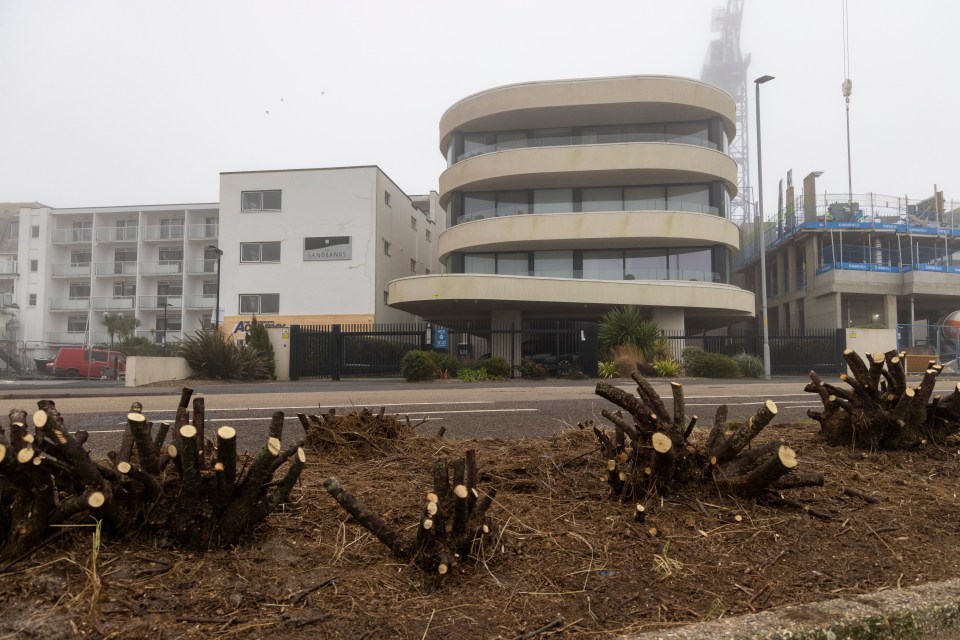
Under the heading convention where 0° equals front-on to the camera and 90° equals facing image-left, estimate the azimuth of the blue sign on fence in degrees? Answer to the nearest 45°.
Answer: approximately 0°

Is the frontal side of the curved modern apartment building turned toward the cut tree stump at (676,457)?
yes

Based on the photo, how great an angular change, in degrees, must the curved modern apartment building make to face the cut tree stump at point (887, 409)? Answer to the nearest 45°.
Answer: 0° — it already faces it

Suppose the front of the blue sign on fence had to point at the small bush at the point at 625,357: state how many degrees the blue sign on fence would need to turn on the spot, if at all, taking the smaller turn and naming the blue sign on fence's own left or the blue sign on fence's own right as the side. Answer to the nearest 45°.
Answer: approximately 90° to the blue sign on fence's own left

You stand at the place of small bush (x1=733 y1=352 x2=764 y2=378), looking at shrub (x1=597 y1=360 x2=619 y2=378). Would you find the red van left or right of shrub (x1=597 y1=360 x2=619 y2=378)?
right

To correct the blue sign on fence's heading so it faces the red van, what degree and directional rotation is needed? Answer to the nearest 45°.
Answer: approximately 135° to its right

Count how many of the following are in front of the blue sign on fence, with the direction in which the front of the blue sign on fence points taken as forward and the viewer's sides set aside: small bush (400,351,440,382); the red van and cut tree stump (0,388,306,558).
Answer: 2

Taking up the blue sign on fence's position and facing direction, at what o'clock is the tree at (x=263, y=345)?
The tree is roughly at 3 o'clock from the blue sign on fence.

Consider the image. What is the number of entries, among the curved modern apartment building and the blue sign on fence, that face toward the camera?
2
